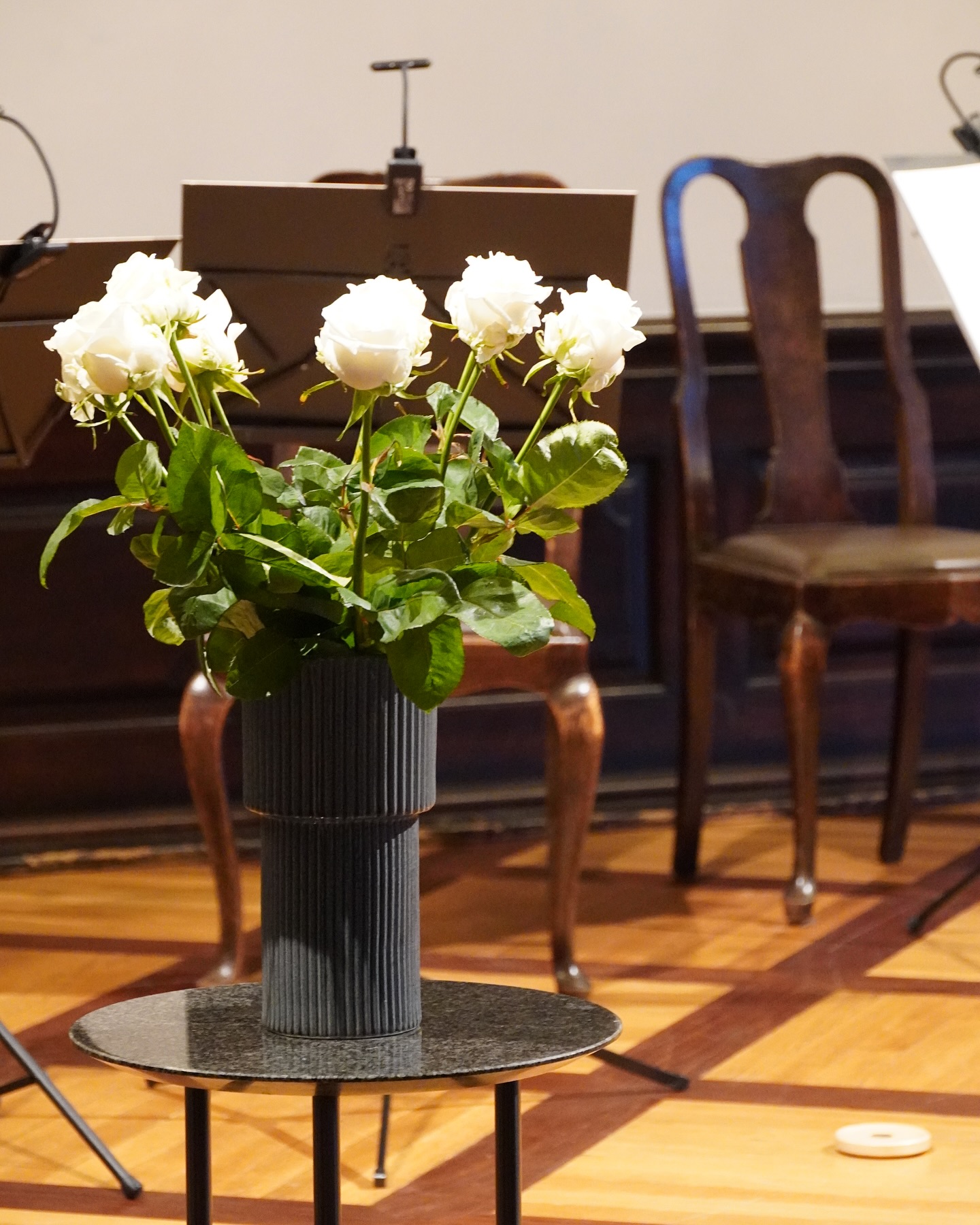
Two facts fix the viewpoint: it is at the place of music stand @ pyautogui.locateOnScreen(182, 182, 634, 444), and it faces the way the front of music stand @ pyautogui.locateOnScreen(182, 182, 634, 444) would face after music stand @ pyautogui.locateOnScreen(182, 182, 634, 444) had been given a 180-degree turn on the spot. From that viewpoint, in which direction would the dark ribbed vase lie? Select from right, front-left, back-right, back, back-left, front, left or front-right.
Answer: front

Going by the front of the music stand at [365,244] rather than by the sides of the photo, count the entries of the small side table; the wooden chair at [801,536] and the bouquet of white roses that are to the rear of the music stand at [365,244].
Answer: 2

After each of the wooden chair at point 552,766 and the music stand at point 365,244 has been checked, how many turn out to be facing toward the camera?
1

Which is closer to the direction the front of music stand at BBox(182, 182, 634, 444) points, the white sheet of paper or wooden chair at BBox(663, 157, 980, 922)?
the wooden chair

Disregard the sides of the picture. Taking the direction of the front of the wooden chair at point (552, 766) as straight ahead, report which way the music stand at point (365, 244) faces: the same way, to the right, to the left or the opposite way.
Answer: the opposite way

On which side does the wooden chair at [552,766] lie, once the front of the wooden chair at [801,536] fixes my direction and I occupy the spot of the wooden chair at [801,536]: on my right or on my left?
on my right

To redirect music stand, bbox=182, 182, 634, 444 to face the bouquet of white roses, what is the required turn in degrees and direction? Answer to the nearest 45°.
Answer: approximately 180°

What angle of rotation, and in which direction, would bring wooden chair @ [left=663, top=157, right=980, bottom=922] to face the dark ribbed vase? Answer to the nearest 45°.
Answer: approximately 45° to its right

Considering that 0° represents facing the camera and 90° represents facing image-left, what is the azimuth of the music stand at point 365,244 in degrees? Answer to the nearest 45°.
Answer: approximately 180°

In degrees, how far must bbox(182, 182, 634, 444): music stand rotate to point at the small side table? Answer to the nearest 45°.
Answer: approximately 180°

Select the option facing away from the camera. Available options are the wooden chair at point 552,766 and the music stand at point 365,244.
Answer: the music stand
